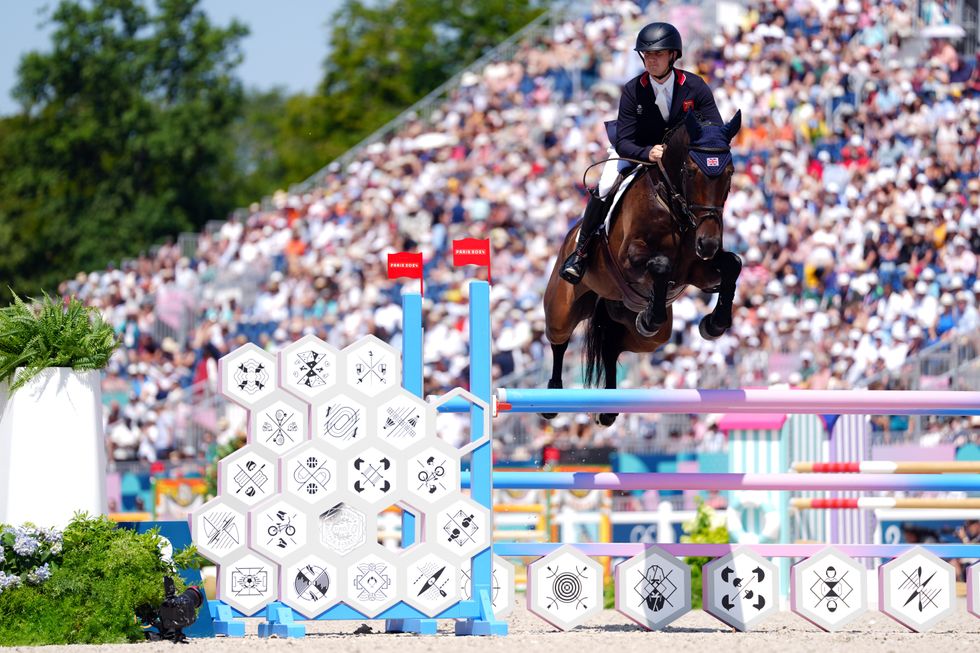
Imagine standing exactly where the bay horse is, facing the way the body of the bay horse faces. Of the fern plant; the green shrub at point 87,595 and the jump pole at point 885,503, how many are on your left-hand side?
1

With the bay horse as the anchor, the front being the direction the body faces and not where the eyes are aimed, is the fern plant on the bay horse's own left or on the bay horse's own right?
on the bay horse's own right

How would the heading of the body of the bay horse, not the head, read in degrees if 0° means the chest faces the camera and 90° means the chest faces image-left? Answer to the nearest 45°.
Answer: approximately 315°

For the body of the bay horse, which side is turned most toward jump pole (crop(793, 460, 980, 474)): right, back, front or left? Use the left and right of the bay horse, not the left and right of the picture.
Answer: left

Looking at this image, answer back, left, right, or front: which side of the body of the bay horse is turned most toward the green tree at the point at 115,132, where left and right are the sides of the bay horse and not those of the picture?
back

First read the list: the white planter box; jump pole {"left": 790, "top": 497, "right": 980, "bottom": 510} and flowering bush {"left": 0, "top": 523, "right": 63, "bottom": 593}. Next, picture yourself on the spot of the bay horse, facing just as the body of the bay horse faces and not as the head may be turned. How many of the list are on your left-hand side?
1

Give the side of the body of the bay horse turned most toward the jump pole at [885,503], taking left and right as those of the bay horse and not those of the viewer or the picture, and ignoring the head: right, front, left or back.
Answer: left

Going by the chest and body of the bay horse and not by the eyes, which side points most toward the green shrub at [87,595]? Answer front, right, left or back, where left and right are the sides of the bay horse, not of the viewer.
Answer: right

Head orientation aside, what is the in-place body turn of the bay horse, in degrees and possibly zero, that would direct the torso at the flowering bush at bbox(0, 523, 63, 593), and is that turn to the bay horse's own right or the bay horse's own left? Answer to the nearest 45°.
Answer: approximately 90° to the bay horse's own right
